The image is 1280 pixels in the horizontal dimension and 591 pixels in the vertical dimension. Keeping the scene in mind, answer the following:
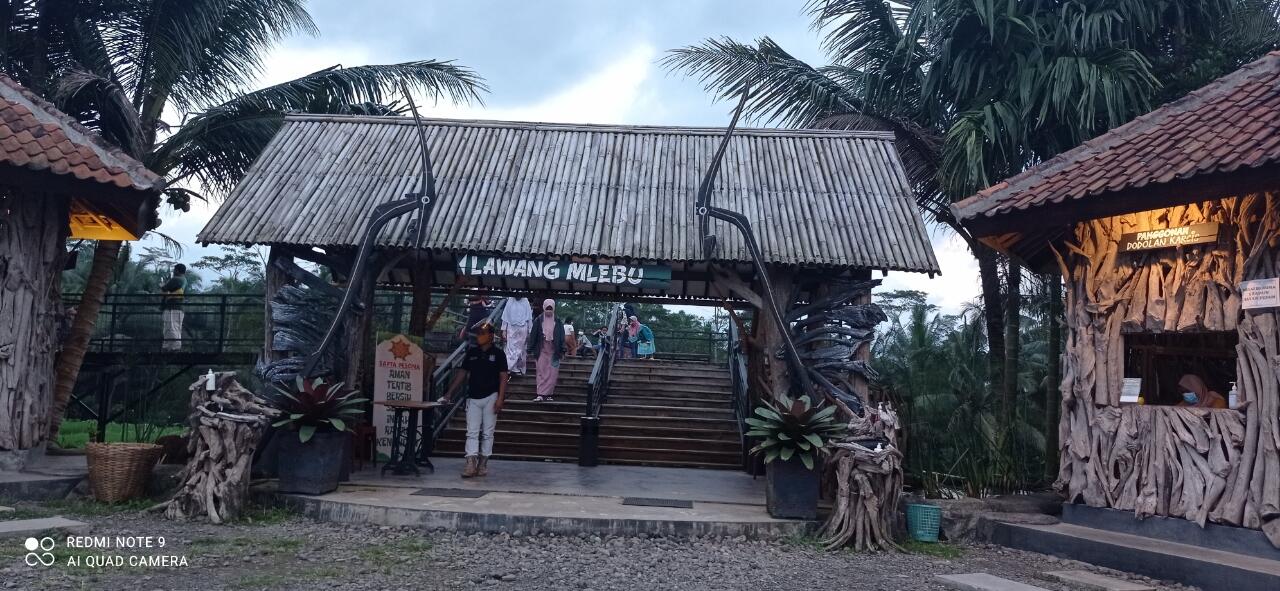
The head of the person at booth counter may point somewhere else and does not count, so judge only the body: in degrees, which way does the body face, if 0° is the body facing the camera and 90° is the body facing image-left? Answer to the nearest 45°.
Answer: approximately 45°

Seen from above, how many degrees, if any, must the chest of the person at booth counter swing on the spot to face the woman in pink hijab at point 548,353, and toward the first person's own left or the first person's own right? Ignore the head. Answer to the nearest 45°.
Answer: approximately 45° to the first person's own right

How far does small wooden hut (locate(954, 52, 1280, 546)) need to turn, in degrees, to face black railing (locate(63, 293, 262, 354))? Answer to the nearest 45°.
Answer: approximately 45° to its right

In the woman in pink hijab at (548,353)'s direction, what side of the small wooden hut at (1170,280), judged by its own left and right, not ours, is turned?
right

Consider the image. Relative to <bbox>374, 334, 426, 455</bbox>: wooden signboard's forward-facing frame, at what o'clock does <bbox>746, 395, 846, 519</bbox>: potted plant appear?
The potted plant is roughly at 10 o'clock from the wooden signboard.

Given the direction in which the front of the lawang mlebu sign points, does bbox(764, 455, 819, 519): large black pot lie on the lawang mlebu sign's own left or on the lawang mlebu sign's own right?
on the lawang mlebu sign's own left

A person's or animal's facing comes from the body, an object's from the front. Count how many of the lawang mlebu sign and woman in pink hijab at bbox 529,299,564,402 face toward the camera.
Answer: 2
